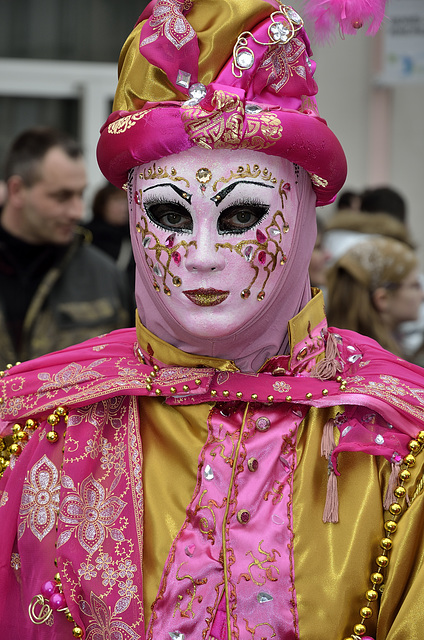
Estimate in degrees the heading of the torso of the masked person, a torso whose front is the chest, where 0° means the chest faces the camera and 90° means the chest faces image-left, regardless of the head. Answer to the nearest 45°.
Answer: approximately 0°

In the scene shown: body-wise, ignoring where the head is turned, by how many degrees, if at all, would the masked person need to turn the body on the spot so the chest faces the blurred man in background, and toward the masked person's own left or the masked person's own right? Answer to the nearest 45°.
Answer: approximately 180°

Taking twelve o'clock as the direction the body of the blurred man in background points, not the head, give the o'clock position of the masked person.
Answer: The masked person is roughly at 1 o'clock from the blurred man in background.

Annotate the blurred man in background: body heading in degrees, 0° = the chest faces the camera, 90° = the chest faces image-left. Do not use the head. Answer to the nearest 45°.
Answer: approximately 315°
